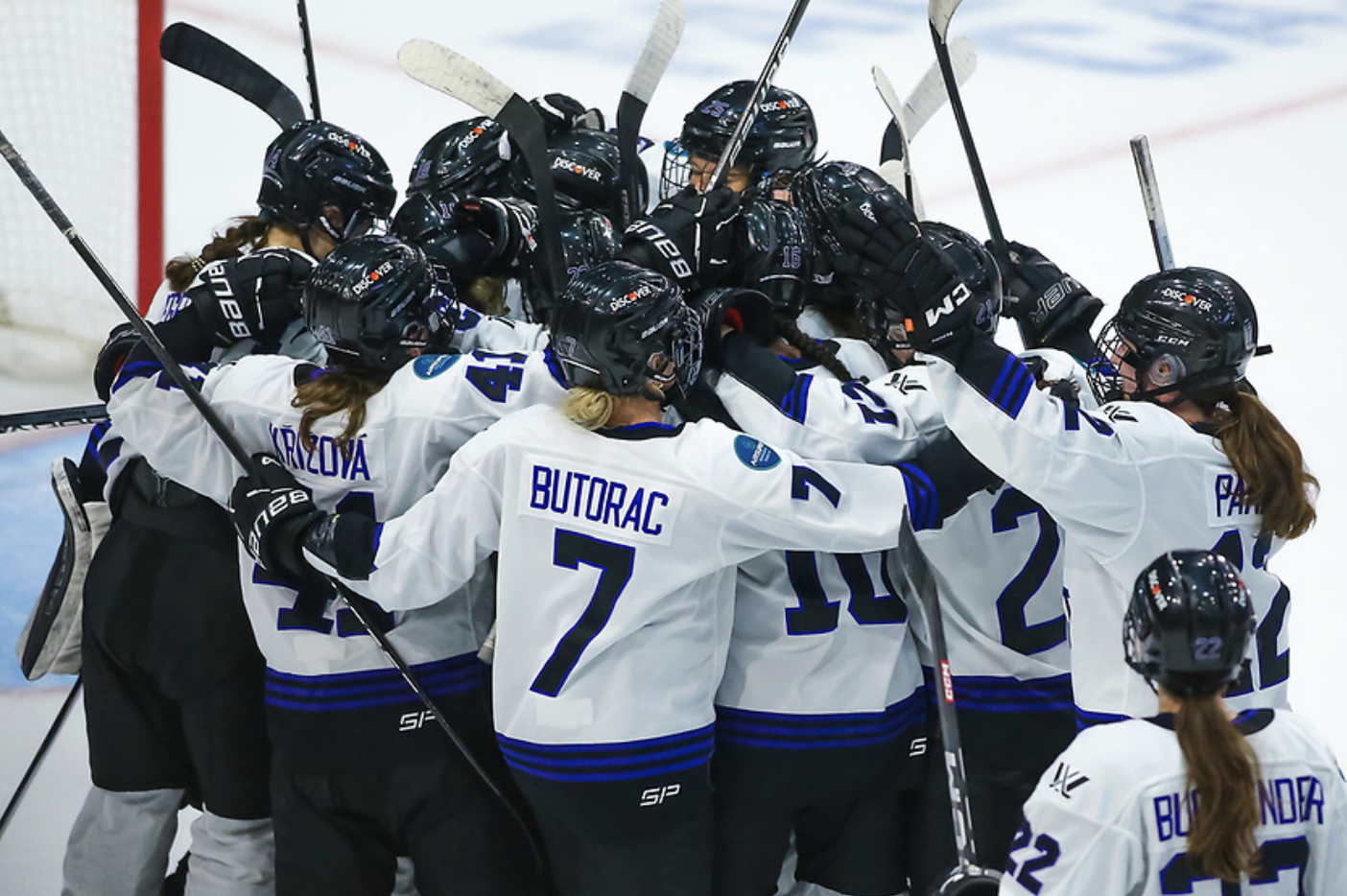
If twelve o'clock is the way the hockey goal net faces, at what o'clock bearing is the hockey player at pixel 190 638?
The hockey player is roughly at 12 o'clock from the hockey goal net.

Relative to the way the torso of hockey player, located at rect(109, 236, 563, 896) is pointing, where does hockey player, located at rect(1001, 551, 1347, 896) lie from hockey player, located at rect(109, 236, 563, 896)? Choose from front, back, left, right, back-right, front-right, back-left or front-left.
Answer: right

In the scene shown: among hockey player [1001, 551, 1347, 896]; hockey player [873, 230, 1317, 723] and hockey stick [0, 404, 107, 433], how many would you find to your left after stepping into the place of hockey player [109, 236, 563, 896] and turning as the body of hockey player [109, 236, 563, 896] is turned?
1

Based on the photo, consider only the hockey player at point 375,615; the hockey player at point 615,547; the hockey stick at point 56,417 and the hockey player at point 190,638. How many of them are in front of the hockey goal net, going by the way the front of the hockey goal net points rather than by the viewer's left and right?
4

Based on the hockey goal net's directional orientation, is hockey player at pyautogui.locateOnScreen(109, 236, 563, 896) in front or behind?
in front

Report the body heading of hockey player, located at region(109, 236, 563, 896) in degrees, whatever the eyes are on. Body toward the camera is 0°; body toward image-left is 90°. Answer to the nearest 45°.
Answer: approximately 225°

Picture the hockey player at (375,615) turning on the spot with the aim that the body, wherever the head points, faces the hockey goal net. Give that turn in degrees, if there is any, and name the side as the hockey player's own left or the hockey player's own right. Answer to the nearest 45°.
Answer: approximately 45° to the hockey player's own left

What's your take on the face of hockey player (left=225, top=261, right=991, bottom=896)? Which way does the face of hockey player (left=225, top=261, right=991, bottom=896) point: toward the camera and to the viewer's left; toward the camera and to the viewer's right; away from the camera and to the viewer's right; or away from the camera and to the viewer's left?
away from the camera and to the viewer's right

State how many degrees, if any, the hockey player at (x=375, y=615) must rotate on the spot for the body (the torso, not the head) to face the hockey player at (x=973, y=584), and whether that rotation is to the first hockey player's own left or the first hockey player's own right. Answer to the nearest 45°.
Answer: approximately 45° to the first hockey player's own right

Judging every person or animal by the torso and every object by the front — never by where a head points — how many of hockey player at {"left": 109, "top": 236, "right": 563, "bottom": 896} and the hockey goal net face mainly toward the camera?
1

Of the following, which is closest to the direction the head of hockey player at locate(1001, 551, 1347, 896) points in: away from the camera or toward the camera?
away from the camera

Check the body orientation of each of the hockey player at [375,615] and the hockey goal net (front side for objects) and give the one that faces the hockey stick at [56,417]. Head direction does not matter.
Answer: the hockey goal net

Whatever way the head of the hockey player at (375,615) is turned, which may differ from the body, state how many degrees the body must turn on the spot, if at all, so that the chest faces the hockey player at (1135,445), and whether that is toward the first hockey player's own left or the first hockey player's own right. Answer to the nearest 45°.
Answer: approximately 90° to the first hockey player's own right

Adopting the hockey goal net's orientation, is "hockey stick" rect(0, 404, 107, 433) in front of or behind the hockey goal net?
in front

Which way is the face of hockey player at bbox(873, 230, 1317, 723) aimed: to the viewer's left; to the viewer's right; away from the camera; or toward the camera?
to the viewer's left
